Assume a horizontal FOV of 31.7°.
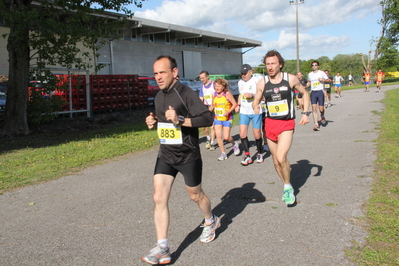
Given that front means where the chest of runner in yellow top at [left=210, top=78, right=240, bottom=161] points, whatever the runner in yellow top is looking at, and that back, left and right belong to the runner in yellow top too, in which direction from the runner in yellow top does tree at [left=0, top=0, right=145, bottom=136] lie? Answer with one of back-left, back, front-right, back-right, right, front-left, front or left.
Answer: right

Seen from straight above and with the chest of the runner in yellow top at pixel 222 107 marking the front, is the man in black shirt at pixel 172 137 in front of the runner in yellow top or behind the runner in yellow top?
in front

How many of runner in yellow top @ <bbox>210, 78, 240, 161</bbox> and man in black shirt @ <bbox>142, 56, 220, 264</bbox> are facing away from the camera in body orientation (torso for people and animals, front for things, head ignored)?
0

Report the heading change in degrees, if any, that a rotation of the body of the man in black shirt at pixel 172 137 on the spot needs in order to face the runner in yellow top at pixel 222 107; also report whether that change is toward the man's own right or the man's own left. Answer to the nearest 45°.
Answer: approximately 135° to the man's own right

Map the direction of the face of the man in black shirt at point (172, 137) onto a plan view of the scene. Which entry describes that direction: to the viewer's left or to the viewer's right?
to the viewer's left

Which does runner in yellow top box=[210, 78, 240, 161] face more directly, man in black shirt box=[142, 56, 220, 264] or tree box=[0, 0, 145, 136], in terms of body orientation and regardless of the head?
the man in black shirt

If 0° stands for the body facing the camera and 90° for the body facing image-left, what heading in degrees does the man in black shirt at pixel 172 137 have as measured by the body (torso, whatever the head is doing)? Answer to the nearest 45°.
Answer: approximately 45°

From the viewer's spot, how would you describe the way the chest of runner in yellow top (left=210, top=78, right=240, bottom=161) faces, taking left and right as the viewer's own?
facing the viewer and to the left of the viewer

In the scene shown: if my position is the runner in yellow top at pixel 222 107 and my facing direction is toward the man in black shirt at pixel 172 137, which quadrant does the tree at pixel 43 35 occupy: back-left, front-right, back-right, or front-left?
back-right

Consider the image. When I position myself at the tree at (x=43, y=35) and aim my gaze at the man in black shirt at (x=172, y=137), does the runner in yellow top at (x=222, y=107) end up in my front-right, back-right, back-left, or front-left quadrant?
front-left

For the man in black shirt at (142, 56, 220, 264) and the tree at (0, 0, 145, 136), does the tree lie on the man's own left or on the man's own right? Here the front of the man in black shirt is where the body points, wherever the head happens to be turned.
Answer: on the man's own right
